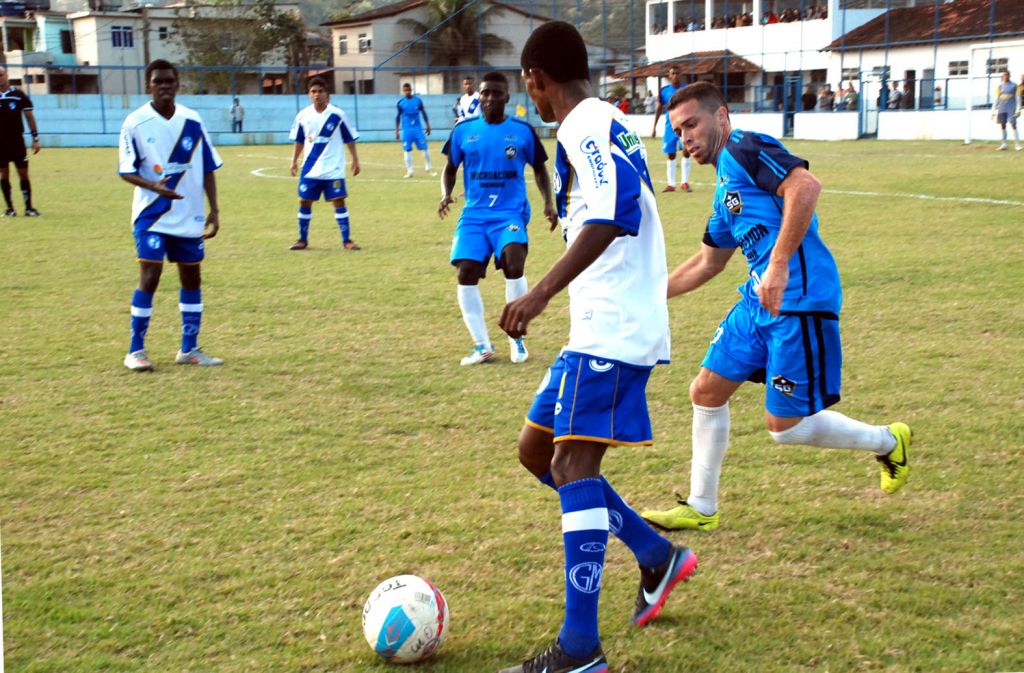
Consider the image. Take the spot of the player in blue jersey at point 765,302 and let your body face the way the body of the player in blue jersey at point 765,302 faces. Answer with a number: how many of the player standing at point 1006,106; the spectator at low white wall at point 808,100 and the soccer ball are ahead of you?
1

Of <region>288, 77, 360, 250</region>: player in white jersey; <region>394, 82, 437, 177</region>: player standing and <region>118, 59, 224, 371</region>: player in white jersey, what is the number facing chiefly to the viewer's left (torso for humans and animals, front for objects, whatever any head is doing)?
0

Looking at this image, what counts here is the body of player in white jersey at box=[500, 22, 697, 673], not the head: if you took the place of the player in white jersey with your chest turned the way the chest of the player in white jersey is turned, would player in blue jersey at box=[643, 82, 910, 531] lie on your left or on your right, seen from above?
on your right

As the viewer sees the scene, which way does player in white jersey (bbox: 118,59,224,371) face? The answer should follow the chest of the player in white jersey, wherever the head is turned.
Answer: toward the camera

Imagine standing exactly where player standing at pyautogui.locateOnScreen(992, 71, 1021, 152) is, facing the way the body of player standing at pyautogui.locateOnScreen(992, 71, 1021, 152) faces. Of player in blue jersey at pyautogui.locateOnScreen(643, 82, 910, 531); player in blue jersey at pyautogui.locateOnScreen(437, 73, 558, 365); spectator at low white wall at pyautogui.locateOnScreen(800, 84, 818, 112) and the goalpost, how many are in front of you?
2

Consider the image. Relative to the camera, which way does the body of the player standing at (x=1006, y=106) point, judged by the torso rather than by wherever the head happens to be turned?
toward the camera

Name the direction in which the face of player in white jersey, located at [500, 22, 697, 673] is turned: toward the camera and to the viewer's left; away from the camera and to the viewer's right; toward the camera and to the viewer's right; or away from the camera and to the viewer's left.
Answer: away from the camera and to the viewer's left

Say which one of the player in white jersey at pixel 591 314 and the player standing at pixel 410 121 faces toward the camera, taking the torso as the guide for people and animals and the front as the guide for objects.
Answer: the player standing

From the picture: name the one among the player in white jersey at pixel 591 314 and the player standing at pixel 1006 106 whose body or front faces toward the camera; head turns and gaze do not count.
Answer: the player standing

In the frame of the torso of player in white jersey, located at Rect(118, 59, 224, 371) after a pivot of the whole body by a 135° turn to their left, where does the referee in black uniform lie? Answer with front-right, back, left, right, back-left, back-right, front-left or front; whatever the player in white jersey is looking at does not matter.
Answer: front-left

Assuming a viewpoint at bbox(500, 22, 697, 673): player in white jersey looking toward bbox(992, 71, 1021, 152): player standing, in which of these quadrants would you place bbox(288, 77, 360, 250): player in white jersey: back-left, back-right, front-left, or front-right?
front-left

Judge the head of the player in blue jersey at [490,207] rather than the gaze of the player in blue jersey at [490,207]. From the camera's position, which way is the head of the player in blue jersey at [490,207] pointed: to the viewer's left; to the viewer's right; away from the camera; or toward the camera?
toward the camera

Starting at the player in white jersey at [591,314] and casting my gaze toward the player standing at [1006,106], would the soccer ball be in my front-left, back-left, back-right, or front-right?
back-left
